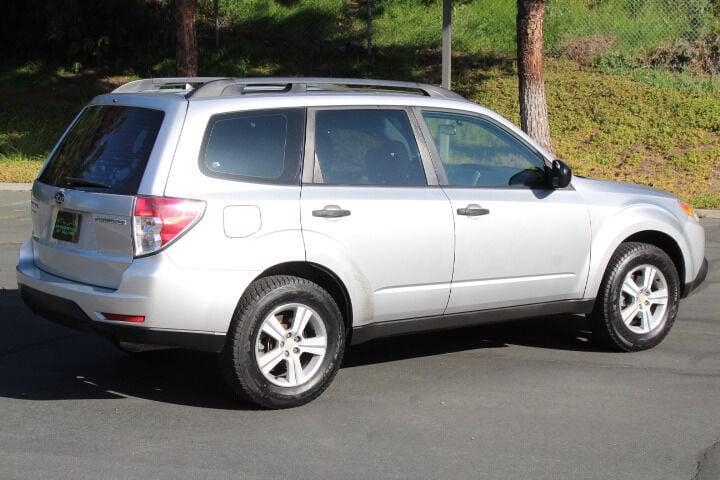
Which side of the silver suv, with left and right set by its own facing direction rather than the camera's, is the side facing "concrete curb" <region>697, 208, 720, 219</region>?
front

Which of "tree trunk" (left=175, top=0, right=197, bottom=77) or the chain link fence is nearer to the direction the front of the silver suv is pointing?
the chain link fence

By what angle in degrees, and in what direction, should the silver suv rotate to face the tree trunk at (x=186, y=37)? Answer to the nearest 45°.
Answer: approximately 45° to its left

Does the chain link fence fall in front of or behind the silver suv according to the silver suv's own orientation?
in front

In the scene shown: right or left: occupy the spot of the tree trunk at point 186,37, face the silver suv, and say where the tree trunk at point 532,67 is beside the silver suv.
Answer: left

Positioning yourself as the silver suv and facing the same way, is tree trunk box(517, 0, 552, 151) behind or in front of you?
in front

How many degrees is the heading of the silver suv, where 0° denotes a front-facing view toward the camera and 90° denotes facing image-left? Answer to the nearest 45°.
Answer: approximately 225°
